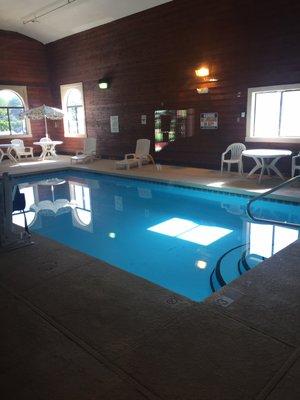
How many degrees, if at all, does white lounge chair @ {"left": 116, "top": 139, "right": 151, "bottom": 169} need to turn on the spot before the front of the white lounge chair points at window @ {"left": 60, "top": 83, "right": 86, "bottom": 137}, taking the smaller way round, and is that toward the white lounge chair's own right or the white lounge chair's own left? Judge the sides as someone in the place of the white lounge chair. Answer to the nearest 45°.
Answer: approximately 90° to the white lounge chair's own right

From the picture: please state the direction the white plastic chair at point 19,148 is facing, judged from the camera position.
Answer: facing the viewer and to the right of the viewer

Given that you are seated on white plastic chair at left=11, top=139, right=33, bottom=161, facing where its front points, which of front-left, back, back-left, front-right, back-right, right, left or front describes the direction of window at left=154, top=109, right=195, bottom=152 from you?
front

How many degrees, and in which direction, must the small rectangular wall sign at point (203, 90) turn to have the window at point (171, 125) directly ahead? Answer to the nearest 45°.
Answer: approximately 90° to its right

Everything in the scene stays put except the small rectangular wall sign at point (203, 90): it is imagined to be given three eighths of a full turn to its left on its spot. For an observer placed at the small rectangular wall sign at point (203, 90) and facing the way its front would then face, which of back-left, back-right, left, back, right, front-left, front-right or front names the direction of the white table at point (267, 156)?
front-right

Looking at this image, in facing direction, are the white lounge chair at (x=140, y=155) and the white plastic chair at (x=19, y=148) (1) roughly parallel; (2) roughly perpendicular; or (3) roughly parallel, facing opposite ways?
roughly perpendicular

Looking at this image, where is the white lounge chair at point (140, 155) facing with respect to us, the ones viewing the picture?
facing the viewer and to the left of the viewer

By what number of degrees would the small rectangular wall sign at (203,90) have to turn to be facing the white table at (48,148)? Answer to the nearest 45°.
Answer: approximately 90° to its right

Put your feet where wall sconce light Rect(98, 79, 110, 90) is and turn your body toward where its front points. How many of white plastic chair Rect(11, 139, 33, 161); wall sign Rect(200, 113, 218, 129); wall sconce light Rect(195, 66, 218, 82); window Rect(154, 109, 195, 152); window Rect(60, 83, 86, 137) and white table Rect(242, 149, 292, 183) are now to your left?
4

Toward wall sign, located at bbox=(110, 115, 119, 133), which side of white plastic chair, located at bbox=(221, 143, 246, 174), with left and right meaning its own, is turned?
right

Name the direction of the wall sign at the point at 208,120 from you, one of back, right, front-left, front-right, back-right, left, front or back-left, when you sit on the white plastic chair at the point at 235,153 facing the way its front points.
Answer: right

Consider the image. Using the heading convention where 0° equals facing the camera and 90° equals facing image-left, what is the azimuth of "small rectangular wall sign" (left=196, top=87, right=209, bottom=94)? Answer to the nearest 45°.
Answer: approximately 45°

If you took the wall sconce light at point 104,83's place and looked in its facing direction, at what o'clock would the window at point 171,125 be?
The window is roughly at 9 o'clock from the wall sconce light.
